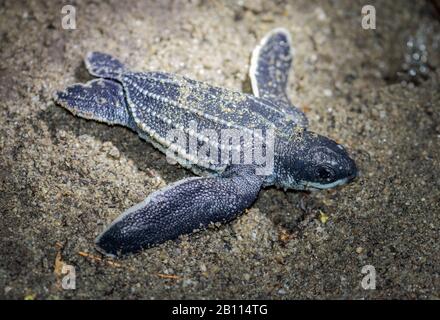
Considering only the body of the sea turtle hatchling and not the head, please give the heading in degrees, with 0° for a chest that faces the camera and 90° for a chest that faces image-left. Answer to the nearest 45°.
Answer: approximately 315°
